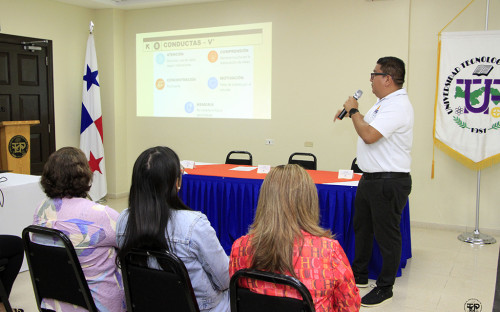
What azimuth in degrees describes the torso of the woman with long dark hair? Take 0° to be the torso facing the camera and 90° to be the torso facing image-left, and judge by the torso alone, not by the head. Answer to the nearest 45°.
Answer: approximately 225°

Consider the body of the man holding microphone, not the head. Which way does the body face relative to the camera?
to the viewer's left

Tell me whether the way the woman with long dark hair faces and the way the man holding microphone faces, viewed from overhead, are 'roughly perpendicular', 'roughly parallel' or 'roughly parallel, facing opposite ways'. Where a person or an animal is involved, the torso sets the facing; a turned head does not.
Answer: roughly perpendicular

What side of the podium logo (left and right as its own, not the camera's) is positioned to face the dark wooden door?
back

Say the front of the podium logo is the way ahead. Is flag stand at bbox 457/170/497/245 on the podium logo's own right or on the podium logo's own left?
on the podium logo's own left

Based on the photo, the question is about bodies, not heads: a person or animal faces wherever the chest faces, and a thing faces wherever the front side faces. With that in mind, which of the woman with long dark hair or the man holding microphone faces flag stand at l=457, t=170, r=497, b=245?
the woman with long dark hair

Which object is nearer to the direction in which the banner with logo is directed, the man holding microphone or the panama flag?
the man holding microphone

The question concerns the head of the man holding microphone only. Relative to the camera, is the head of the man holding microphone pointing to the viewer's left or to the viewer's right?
to the viewer's left

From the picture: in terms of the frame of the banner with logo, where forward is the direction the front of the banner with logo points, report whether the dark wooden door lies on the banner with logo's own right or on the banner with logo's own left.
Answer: on the banner with logo's own right

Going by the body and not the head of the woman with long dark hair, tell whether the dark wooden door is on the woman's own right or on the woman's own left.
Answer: on the woman's own left
